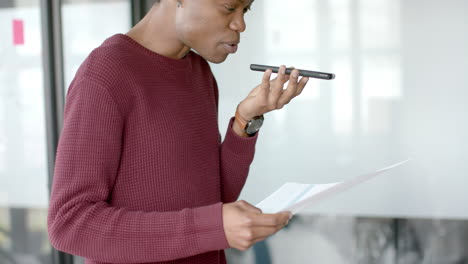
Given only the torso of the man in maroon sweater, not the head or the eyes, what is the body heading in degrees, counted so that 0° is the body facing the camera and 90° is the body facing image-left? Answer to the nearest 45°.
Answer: approximately 315°

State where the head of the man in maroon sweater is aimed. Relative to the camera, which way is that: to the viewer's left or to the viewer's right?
to the viewer's right
